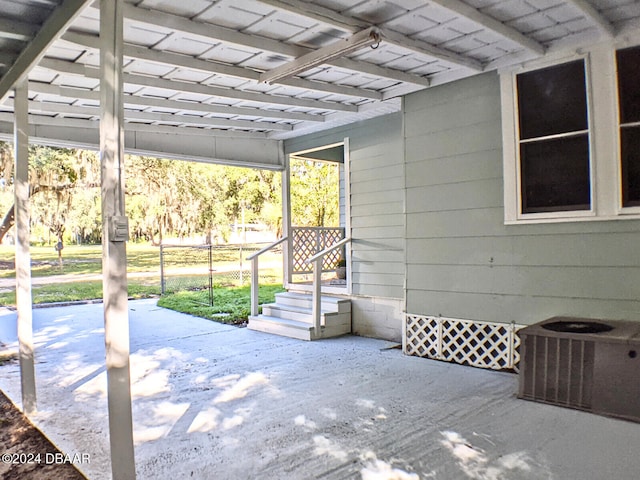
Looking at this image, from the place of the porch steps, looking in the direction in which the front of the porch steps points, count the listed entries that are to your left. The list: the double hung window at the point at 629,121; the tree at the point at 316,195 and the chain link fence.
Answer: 1

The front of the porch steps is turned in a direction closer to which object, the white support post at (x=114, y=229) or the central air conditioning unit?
the white support post

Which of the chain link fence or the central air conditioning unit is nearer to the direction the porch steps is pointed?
the central air conditioning unit

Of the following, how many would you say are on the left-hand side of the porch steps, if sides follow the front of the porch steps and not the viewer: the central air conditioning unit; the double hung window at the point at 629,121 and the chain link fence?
2

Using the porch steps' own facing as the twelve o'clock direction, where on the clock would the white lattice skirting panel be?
The white lattice skirting panel is roughly at 9 o'clock from the porch steps.

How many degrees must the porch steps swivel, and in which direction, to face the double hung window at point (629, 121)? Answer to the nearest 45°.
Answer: approximately 90° to its left

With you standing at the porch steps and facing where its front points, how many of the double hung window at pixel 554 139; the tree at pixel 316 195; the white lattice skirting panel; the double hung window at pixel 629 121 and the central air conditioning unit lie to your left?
4

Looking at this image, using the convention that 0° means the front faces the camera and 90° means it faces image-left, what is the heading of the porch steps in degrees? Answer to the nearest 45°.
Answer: approximately 45°

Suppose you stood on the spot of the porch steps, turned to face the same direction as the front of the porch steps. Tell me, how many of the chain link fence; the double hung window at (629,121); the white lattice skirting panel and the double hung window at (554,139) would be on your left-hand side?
3

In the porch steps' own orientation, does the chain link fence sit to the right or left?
on its right

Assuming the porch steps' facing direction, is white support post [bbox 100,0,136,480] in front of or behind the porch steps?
in front

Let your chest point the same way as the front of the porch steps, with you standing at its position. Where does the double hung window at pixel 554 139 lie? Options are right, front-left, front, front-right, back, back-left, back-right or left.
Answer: left

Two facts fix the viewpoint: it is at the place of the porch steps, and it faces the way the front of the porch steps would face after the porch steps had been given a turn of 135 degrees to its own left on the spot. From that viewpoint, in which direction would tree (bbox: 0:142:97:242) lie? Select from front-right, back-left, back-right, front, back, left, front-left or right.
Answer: back-left

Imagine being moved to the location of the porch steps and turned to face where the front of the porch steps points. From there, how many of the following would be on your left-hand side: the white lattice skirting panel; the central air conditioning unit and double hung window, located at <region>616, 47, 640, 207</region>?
3

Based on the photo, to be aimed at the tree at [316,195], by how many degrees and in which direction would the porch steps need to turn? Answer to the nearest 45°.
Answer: approximately 135° to its right
